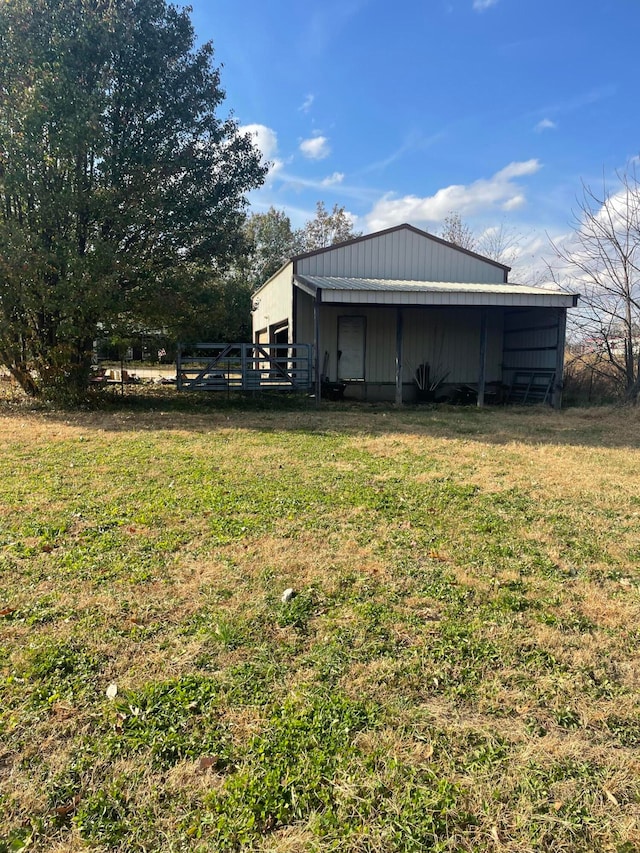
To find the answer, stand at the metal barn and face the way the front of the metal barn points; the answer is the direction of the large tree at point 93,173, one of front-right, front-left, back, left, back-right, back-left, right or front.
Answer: front-right

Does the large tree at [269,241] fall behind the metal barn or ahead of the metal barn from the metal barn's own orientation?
behind

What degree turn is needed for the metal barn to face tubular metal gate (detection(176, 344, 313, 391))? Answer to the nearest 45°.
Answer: approximately 45° to its right

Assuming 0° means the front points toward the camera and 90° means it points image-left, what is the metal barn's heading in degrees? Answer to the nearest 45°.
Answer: approximately 0°
